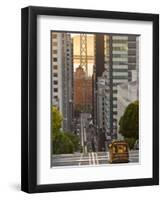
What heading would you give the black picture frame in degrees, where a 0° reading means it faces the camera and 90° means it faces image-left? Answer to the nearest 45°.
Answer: approximately 315°
